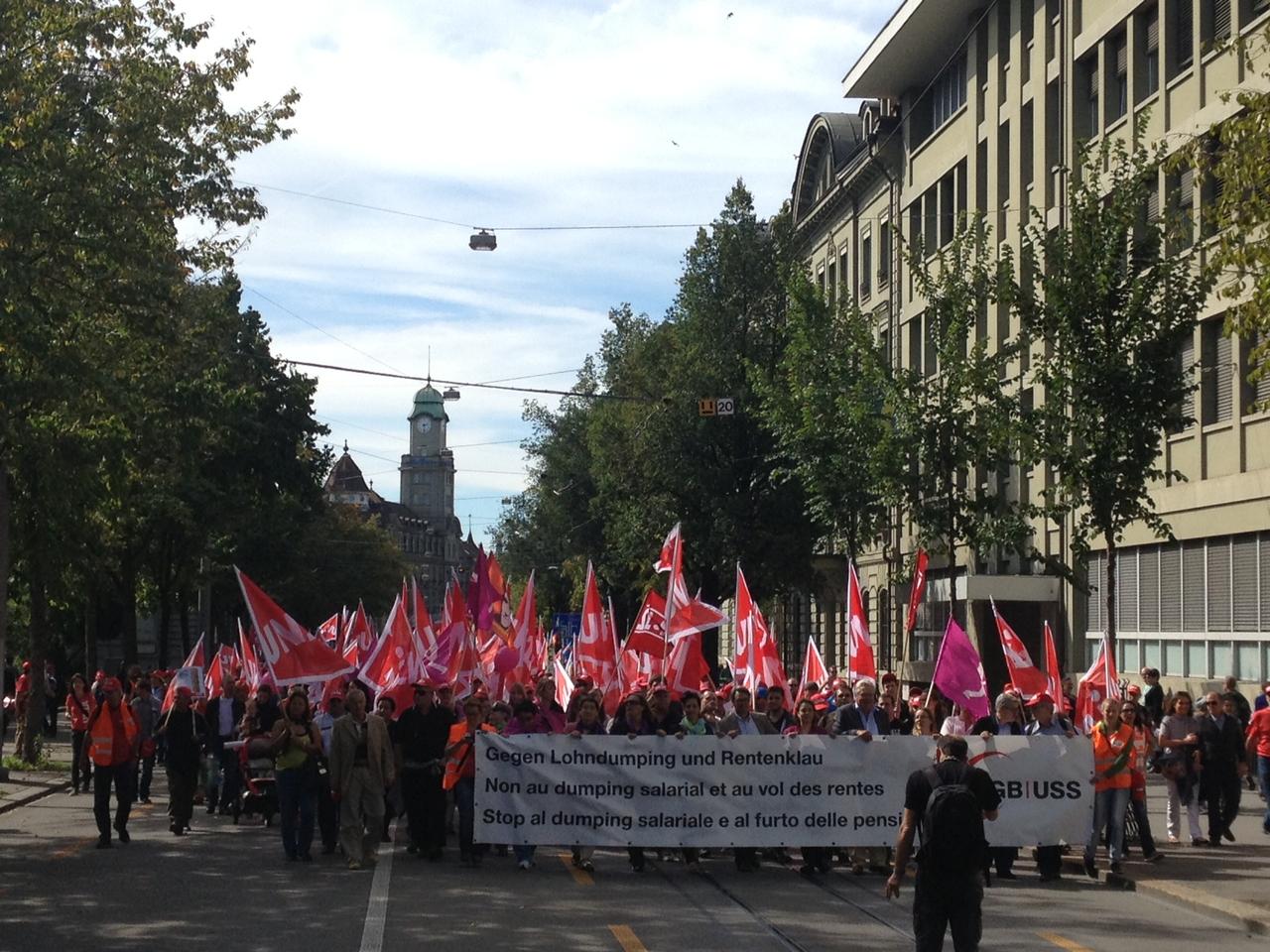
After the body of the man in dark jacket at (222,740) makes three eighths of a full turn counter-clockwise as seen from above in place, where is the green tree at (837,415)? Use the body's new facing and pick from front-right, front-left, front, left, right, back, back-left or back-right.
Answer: front

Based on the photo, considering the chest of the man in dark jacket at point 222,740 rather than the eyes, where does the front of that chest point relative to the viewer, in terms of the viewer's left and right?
facing the viewer

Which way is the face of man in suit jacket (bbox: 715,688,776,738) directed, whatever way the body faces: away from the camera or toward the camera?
toward the camera

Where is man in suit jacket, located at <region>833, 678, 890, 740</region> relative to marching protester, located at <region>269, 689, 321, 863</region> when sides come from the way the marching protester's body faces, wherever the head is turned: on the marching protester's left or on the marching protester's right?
on the marching protester's left

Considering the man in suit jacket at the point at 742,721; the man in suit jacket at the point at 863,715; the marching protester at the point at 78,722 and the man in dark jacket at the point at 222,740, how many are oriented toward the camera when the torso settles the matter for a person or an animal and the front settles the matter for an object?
4

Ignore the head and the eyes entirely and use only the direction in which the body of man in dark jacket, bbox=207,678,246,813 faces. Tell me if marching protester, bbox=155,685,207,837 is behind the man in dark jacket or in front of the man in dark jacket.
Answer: in front

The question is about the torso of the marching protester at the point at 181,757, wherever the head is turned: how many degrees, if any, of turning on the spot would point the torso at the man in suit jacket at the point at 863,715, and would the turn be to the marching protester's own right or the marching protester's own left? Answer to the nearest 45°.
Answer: approximately 45° to the marching protester's own left

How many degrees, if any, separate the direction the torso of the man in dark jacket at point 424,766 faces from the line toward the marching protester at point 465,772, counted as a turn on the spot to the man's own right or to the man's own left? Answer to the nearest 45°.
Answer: approximately 45° to the man's own left

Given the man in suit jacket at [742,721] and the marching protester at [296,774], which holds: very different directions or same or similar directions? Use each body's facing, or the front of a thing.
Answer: same or similar directions

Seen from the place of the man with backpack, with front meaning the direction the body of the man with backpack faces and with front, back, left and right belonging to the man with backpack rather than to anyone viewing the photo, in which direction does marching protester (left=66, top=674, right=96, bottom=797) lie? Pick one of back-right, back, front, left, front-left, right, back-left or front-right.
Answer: front-left

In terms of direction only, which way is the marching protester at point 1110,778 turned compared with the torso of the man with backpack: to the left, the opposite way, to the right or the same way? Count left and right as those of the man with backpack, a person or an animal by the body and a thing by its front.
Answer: the opposite way

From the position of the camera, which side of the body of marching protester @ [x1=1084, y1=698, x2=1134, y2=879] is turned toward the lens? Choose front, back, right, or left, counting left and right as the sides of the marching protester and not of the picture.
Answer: front

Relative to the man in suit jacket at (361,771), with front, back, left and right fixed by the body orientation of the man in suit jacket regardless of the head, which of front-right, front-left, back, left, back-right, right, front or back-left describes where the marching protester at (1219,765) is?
left

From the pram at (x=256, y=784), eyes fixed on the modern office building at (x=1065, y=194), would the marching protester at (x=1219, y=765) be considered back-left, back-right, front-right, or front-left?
front-right

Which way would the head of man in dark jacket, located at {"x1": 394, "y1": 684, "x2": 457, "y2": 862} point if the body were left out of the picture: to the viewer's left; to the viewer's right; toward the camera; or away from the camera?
toward the camera

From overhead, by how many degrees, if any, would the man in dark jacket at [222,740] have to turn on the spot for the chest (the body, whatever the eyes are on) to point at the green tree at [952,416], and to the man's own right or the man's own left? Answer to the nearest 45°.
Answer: approximately 90° to the man's own left

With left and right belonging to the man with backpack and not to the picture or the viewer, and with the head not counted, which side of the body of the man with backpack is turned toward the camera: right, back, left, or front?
back

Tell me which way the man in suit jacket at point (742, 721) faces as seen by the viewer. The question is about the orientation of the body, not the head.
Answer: toward the camera

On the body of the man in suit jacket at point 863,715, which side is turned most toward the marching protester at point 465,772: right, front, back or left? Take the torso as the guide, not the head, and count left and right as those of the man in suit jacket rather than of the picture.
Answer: right
